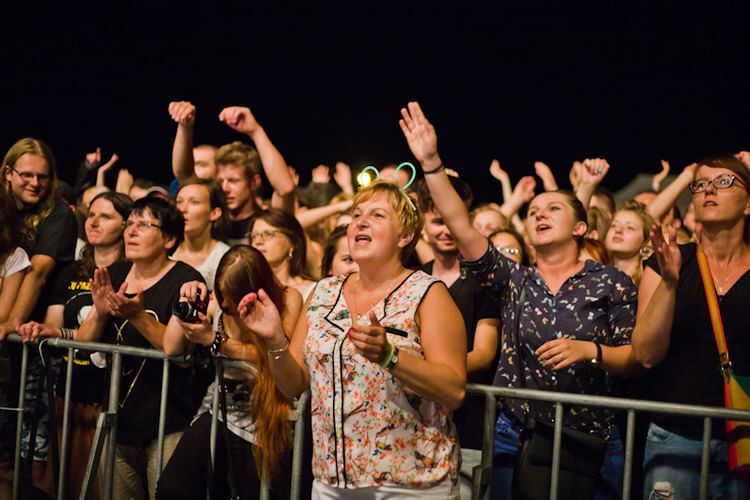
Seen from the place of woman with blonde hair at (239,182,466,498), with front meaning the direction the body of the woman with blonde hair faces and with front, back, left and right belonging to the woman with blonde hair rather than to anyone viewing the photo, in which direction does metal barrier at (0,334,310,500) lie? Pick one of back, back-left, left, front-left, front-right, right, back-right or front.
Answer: right

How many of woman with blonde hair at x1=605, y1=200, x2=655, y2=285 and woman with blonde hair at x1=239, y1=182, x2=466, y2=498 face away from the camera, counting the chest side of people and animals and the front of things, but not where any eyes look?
0

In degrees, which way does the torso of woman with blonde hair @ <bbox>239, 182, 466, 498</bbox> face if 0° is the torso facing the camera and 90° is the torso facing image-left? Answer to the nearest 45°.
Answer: approximately 45°

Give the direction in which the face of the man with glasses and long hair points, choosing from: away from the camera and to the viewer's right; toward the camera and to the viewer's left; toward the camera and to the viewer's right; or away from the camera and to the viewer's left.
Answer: toward the camera and to the viewer's right

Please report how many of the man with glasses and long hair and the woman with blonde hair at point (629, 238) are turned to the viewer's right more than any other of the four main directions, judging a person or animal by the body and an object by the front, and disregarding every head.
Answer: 0

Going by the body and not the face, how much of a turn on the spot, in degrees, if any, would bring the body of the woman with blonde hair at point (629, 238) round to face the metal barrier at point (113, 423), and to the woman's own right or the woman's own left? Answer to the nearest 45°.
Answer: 0° — they already face it

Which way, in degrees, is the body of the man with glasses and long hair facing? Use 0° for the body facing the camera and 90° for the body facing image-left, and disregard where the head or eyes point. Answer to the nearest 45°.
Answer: approximately 45°

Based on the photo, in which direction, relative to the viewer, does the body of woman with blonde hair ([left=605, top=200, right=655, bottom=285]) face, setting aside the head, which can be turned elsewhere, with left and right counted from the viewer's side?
facing the viewer and to the left of the viewer
